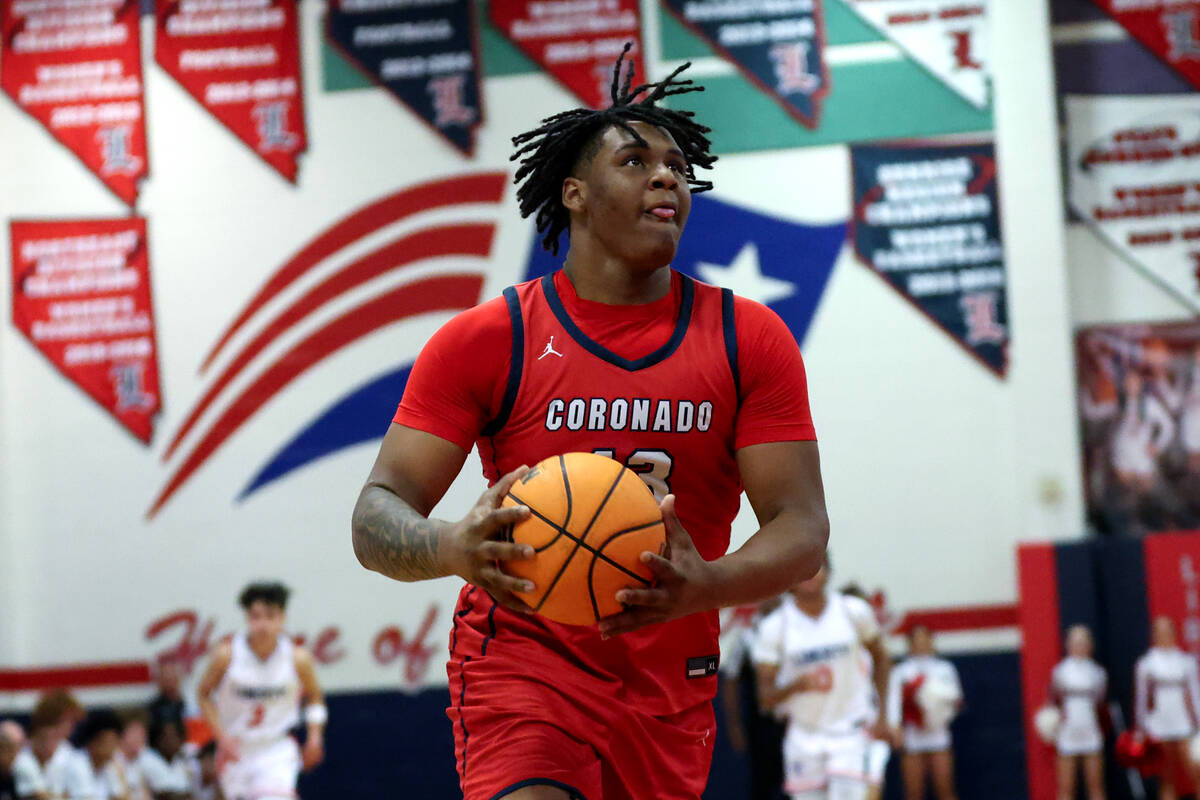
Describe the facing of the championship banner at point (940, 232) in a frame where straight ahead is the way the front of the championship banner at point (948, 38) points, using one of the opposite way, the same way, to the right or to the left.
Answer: the same way

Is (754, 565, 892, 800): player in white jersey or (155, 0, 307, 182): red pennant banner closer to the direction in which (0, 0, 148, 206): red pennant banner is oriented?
the player in white jersey

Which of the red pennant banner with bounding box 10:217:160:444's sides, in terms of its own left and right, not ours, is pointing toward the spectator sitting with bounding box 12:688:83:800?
front

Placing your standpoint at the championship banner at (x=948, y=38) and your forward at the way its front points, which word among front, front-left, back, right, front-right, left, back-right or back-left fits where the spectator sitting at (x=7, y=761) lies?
front-right

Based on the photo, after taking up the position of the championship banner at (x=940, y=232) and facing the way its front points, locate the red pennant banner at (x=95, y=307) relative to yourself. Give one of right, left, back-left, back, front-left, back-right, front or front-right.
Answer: right

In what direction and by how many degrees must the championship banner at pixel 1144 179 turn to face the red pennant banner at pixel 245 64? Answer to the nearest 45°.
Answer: approximately 90° to its right

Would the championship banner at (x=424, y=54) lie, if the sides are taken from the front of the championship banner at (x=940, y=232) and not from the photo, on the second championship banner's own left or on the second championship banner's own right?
on the second championship banner's own right

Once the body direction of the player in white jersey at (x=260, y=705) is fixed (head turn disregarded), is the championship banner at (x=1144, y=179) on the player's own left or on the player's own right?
on the player's own left

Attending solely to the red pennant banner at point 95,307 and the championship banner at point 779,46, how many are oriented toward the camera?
2

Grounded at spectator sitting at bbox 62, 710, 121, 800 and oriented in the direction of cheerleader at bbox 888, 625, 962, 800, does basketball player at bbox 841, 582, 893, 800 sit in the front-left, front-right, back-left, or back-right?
front-right

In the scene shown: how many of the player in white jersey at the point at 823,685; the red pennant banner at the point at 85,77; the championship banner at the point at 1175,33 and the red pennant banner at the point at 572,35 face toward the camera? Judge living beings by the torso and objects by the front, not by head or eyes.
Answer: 4

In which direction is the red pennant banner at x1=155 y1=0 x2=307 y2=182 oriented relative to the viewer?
toward the camera

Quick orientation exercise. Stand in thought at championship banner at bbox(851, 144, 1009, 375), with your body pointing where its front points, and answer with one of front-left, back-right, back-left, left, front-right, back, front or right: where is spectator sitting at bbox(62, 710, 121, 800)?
front-right

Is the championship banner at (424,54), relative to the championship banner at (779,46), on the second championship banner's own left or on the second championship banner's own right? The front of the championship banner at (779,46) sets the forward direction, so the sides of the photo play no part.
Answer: on the second championship banner's own right

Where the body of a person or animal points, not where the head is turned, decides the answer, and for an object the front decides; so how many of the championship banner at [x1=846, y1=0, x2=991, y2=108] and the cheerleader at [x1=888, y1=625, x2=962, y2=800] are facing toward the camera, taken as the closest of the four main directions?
2

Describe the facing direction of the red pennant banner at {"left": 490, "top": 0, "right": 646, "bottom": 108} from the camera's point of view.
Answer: facing the viewer

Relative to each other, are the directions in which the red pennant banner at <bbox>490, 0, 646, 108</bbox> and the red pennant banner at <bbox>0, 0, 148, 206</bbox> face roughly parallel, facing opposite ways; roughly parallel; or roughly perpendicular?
roughly parallel
